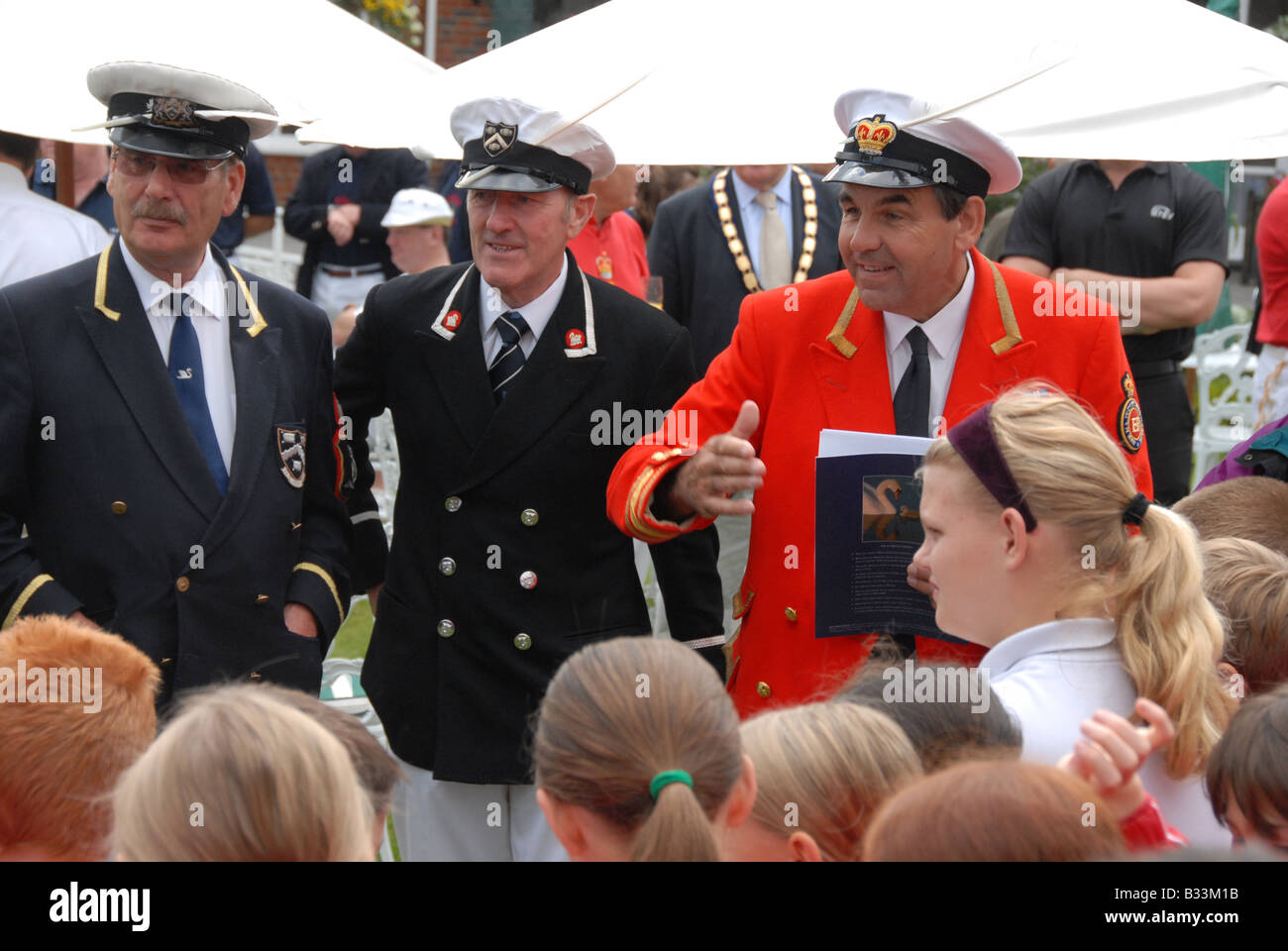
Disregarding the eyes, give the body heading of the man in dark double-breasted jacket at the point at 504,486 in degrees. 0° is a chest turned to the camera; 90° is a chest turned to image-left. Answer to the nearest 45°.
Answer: approximately 0°

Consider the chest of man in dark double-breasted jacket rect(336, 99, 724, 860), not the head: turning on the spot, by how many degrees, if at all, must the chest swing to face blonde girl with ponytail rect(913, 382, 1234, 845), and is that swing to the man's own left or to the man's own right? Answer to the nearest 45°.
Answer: approximately 45° to the man's own left

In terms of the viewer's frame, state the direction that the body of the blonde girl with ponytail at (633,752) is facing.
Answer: away from the camera

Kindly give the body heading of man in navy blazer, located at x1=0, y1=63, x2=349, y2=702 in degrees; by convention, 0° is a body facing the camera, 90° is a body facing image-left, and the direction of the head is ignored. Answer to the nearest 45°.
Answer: approximately 0°

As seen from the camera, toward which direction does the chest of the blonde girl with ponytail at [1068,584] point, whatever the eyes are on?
to the viewer's left

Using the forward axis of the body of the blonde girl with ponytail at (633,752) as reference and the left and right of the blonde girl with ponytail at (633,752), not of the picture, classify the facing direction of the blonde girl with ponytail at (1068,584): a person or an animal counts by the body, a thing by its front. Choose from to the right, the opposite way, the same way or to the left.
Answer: to the left

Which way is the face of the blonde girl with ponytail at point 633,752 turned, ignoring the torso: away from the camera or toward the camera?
away from the camera
